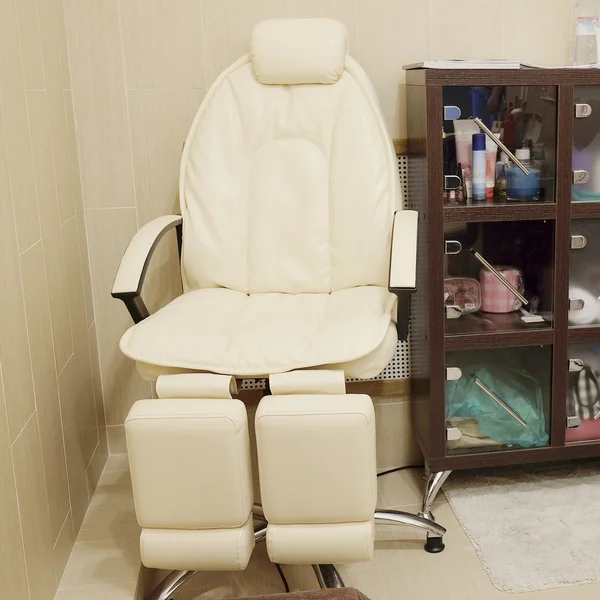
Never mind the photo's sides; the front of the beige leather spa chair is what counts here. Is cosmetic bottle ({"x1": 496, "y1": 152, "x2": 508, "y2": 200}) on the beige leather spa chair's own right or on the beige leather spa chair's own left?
on the beige leather spa chair's own left

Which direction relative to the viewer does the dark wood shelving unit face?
toward the camera

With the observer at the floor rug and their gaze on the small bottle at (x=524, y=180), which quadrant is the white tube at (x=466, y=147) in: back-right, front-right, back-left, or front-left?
front-left

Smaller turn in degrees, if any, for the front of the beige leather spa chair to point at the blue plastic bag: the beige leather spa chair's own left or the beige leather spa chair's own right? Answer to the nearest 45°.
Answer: approximately 135° to the beige leather spa chair's own left

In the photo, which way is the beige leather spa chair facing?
toward the camera

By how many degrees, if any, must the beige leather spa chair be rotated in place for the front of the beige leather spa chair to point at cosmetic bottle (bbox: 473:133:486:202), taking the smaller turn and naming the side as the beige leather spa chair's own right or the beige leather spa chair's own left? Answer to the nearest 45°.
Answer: approximately 135° to the beige leather spa chair's own left

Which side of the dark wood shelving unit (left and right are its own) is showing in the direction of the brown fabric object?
front

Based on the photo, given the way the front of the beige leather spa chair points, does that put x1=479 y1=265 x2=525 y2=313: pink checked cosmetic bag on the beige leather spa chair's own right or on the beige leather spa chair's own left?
on the beige leather spa chair's own left

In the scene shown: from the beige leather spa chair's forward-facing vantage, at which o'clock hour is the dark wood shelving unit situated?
The dark wood shelving unit is roughly at 8 o'clock from the beige leather spa chair.

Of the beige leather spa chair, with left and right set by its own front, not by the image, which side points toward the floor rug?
left

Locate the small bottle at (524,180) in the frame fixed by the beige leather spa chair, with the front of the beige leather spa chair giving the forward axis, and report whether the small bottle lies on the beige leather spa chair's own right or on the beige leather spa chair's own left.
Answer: on the beige leather spa chair's own left

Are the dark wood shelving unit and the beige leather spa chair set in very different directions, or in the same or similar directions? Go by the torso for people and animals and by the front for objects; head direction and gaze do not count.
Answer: same or similar directions
